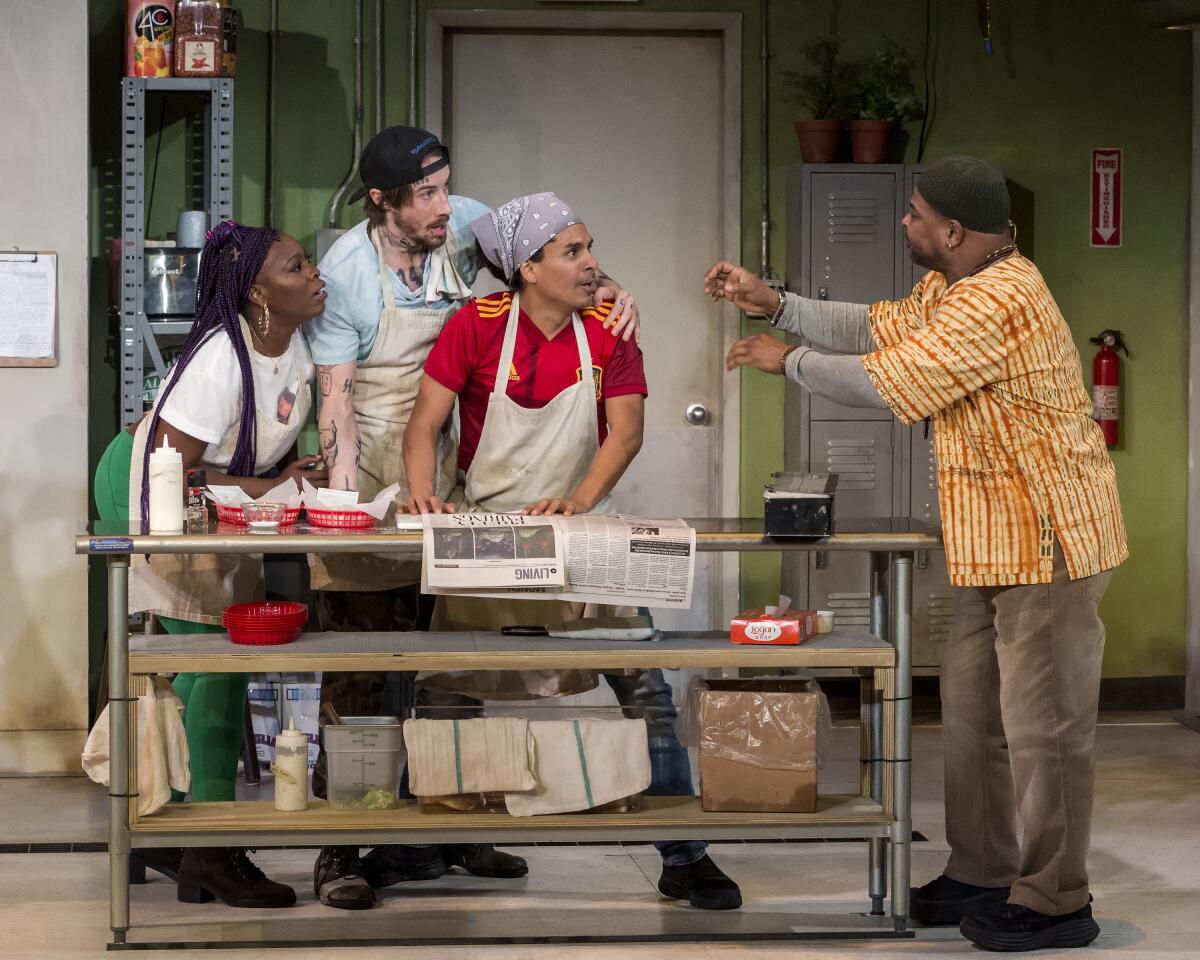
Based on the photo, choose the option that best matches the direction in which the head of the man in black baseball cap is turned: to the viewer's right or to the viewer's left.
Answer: to the viewer's right

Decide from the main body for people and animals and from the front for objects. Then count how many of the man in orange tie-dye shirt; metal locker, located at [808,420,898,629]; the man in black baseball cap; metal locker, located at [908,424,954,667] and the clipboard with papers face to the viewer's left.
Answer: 1

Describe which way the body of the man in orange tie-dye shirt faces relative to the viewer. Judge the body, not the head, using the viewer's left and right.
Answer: facing to the left of the viewer

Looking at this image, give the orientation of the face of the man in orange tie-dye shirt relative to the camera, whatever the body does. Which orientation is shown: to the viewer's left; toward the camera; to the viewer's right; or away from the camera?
to the viewer's left

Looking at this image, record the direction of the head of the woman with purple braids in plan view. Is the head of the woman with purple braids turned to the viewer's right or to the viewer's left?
to the viewer's right

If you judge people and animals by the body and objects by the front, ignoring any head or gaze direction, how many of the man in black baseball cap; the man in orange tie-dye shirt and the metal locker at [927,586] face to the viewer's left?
1

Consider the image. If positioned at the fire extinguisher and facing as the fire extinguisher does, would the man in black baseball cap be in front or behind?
in front

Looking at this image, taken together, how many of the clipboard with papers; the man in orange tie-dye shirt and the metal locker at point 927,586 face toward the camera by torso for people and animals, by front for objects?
2

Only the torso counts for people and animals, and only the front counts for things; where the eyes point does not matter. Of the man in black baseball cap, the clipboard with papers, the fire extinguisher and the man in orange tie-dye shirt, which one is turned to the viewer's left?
the man in orange tie-dye shirt

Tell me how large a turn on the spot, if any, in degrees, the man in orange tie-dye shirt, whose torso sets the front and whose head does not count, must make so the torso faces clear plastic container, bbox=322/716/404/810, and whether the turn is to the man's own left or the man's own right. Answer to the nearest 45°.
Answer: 0° — they already face it

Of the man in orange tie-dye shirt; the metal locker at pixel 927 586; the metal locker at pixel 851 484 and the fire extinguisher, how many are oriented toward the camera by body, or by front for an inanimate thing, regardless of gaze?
3

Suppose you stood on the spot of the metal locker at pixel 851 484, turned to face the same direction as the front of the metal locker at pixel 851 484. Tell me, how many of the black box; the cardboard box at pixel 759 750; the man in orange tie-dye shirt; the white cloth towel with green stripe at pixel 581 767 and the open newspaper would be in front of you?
5

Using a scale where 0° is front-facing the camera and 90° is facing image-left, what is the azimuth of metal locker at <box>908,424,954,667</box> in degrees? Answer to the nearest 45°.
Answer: approximately 0°
